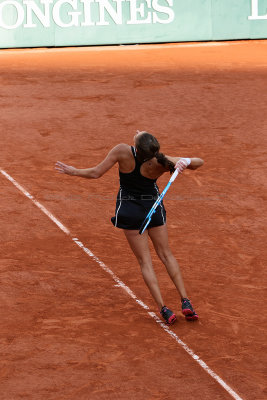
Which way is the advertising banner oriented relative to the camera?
toward the camera

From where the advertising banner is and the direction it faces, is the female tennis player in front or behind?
in front
